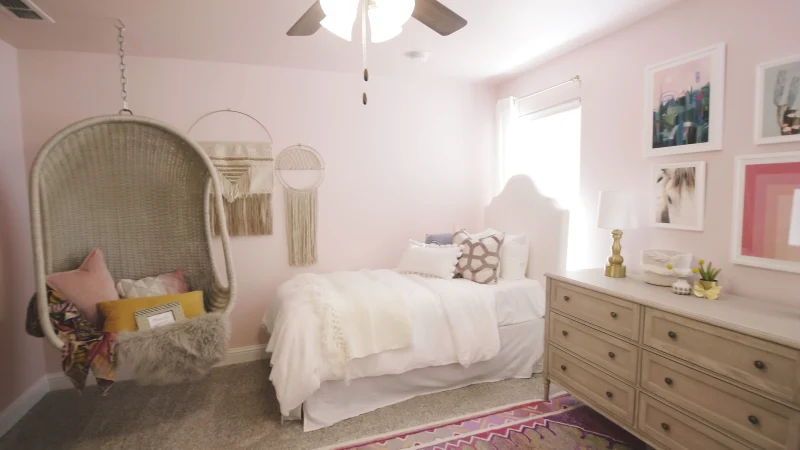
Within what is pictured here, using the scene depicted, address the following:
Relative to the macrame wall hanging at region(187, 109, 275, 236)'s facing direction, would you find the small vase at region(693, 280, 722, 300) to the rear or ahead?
ahead

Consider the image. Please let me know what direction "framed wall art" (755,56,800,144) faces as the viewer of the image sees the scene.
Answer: facing the viewer and to the left of the viewer

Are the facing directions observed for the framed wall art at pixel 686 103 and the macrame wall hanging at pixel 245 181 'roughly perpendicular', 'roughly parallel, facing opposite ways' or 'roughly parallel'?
roughly perpendicular

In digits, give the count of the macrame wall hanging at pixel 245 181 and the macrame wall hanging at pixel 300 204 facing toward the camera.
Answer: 2

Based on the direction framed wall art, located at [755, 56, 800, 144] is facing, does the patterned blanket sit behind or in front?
in front

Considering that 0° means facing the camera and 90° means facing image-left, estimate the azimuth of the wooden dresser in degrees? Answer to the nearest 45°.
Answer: approximately 45°

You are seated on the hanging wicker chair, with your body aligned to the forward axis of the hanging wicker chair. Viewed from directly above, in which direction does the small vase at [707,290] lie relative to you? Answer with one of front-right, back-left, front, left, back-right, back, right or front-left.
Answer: front-left

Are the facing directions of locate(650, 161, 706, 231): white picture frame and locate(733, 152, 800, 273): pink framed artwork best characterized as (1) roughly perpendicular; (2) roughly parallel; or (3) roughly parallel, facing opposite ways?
roughly parallel

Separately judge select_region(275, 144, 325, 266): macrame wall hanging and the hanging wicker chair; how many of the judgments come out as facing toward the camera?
2

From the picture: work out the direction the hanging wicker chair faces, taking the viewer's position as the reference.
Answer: facing the viewer

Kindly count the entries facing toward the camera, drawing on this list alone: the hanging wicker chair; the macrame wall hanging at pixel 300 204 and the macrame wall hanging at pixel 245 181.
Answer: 3

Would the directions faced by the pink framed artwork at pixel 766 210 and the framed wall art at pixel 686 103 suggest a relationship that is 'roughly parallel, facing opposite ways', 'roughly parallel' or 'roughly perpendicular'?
roughly parallel

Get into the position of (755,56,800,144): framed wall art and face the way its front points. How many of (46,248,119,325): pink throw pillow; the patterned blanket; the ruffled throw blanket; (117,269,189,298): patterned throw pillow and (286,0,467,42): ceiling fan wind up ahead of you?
5

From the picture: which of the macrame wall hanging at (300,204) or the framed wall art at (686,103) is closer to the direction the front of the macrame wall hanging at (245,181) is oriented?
the framed wall art

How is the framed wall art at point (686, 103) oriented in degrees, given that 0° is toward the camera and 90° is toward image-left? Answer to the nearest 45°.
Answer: approximately 45°
